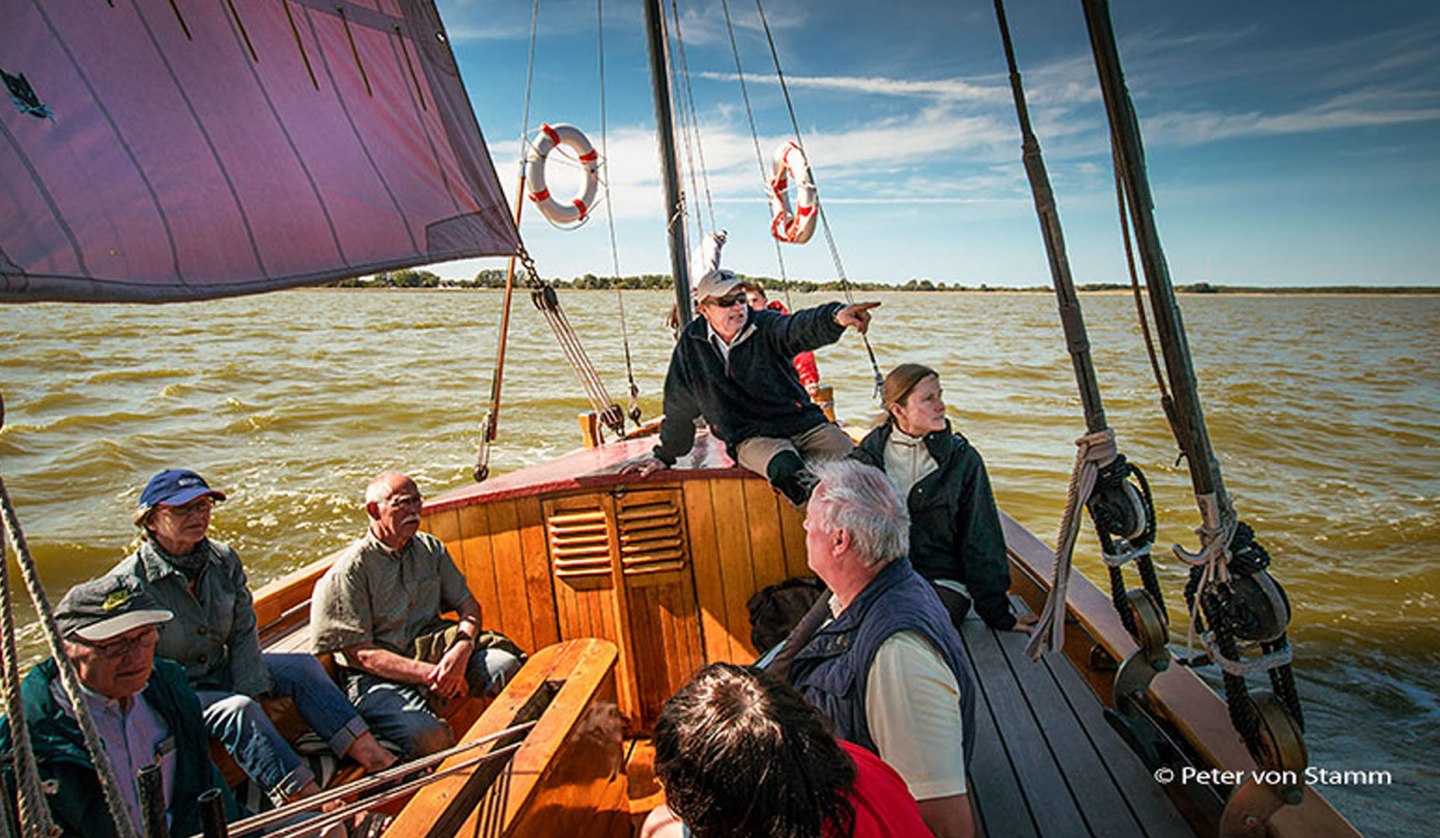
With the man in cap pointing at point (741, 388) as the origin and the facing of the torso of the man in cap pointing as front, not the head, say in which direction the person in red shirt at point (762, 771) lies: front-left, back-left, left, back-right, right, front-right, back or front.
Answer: front-right

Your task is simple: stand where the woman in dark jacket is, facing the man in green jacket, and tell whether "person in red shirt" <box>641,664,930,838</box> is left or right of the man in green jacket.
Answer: left

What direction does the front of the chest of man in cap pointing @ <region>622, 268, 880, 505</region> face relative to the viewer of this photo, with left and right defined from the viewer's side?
facing the viewer and to the right of the viewer

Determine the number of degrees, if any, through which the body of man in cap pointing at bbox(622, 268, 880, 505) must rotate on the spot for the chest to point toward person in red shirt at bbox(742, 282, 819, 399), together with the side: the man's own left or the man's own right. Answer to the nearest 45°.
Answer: approximately 135° to the man's own left

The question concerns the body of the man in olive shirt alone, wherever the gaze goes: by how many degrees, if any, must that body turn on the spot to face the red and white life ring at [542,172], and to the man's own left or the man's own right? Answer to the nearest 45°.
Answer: approximately 135° to the man's own left

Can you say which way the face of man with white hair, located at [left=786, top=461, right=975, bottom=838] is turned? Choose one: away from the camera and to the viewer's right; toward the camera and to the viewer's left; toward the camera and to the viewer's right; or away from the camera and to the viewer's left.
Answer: away from the camera and to the viewer's left

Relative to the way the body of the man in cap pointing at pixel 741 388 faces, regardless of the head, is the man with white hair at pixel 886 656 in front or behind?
in front

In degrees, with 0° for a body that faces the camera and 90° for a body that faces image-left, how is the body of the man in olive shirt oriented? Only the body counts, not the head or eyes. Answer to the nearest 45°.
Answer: approximately 315°

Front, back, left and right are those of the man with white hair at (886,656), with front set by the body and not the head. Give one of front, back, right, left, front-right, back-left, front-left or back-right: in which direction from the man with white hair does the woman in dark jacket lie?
right

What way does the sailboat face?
away from the camera

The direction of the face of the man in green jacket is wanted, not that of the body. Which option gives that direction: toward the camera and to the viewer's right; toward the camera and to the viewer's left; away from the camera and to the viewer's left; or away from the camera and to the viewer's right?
toward the camera and to the viewer's right
